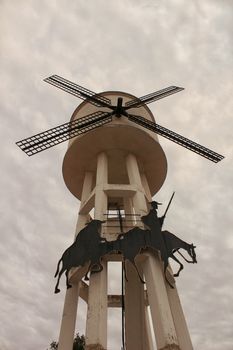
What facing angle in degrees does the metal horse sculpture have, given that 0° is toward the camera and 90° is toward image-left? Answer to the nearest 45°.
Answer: approximately 270°

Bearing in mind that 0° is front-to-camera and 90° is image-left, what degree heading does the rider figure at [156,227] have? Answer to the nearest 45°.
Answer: approximately 270°
